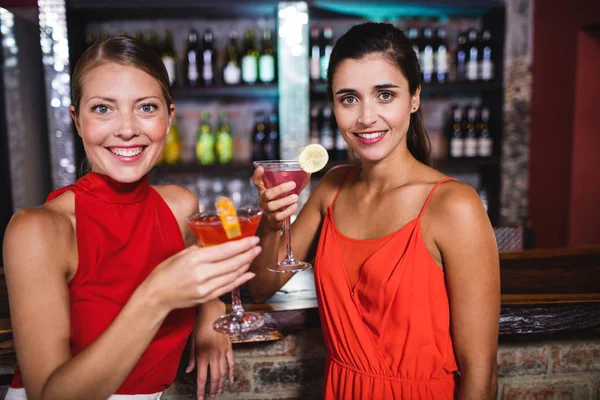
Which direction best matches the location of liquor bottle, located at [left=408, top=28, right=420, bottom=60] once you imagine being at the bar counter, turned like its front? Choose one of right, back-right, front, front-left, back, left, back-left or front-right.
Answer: back

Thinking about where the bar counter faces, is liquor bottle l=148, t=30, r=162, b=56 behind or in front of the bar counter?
behind

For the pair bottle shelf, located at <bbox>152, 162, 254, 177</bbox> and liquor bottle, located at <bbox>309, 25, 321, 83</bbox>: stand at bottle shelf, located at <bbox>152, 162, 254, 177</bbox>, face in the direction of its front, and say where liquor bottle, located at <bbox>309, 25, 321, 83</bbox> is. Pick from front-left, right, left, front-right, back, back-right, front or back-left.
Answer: left

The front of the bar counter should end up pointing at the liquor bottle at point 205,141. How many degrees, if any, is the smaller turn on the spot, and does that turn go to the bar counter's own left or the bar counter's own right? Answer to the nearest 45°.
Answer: approximately 135° to the bar counter's own right

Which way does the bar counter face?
toward the camera

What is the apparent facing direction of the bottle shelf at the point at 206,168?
toward the camera

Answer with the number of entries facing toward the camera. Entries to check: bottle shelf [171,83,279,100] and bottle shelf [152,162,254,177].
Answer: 2

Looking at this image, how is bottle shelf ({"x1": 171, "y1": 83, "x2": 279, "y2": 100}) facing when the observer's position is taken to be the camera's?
facing the viewer

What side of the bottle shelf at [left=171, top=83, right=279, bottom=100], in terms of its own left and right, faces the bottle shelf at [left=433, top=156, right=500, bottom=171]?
left

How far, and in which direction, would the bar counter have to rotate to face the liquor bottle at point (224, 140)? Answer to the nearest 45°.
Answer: approximately 135° to its right

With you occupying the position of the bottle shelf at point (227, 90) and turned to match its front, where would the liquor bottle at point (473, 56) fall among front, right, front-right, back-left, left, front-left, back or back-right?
left
